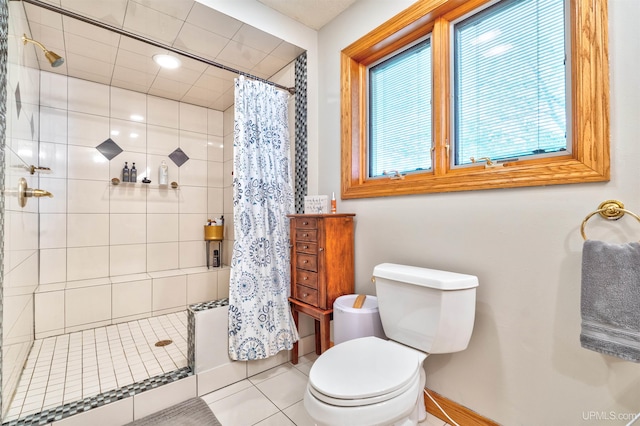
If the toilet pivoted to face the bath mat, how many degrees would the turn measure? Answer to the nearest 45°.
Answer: approximately 45° to its right

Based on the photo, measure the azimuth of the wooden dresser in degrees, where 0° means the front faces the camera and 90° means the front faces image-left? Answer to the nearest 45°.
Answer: approximately 45°

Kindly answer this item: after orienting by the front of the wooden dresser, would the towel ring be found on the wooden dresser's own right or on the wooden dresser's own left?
on the wooden dresser's own left

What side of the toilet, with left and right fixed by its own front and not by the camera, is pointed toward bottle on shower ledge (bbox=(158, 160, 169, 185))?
right

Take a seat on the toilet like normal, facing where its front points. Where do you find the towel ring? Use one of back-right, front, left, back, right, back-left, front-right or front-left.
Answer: back-left

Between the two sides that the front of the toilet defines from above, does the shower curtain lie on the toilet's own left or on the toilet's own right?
on the toilet's own right

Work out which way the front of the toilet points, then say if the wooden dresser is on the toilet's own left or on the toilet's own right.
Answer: on the toilet's own right

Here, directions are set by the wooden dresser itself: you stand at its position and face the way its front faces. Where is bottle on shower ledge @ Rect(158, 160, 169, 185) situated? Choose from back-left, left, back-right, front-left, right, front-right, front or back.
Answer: right

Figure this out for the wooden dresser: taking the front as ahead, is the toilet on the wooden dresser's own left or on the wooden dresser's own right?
on the wooden dresser's own left
